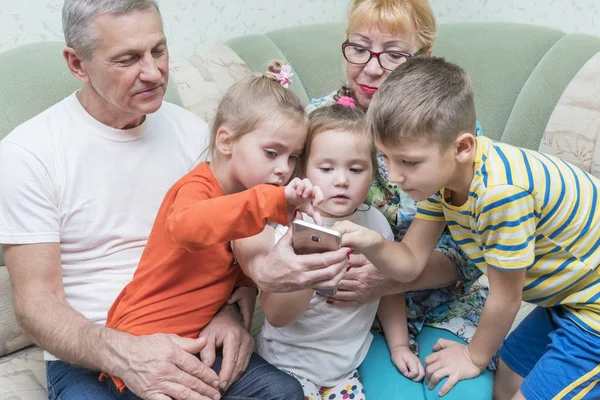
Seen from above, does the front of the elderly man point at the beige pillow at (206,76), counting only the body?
no

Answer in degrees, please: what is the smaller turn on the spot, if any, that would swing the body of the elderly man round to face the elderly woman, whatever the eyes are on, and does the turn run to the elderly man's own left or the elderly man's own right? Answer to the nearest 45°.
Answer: approximately 45° to the elderly man's own left

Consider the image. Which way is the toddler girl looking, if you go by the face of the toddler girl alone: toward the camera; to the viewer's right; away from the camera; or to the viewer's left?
toward the camera

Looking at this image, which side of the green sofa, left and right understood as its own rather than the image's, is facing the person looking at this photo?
front

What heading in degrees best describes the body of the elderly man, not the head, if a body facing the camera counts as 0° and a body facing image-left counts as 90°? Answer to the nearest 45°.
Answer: approximately 315°

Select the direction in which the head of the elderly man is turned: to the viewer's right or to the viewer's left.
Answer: to the viewer's right

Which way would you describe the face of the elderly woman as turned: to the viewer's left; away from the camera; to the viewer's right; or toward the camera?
toward the camera
